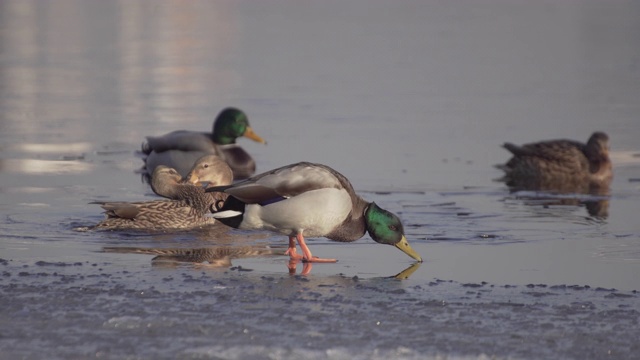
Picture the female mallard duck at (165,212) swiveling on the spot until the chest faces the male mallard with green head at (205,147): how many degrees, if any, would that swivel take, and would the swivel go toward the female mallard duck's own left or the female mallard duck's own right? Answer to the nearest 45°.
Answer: approximately 90° to the female mallard duck's own left

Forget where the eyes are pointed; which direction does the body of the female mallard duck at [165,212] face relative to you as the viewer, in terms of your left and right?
facing to the right of the viewer

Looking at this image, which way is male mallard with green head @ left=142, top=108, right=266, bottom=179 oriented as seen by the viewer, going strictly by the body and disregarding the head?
to the viewer's right

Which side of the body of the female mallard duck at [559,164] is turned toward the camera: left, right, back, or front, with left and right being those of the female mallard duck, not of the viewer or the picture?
right

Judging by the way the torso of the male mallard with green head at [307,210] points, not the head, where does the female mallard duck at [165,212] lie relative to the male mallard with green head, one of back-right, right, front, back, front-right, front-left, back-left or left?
back-left

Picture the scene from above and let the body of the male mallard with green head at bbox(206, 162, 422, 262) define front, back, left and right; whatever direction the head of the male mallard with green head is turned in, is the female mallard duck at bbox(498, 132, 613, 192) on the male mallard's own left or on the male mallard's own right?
on the male mallard's own left

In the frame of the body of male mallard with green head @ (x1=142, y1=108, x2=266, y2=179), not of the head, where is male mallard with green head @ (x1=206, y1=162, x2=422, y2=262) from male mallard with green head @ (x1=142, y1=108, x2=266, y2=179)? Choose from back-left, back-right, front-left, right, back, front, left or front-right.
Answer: right

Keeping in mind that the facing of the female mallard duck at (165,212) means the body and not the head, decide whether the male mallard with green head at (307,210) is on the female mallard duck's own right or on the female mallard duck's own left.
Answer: on the female mallard duck's own right

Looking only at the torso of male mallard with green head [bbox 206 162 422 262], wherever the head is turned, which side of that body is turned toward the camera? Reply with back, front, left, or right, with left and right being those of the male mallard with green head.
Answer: right
